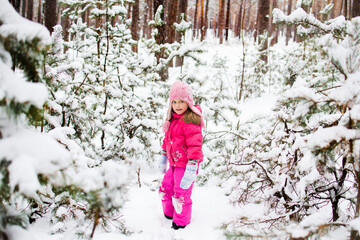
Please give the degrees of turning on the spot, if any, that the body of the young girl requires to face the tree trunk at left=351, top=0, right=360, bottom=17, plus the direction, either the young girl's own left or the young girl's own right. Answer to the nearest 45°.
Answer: approximately 180°

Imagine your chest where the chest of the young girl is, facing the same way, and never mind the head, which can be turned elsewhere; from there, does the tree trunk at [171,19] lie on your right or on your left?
on your right

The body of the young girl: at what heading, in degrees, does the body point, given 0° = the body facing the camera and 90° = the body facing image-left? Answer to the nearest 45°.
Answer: approximately 45°
